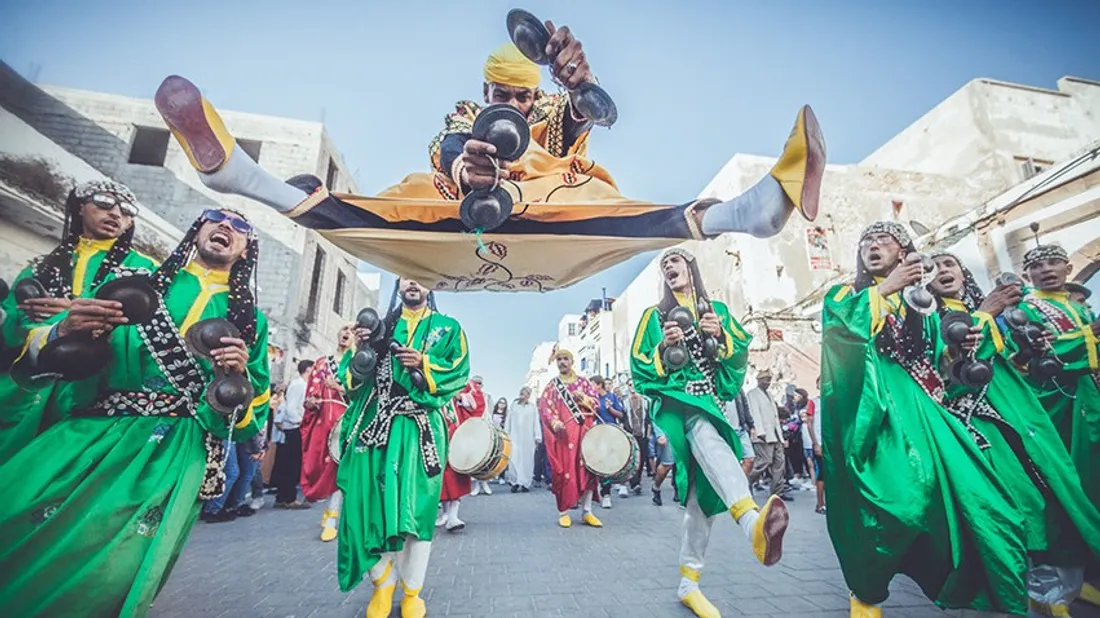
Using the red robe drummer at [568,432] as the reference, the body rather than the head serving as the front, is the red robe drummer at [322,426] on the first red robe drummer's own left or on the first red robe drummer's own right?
on the first red robe drummer's own right

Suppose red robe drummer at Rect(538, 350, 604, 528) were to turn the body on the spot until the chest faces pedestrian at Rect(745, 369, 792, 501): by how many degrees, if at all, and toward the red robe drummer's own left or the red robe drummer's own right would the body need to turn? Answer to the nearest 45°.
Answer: approximately 90° to the red robe drummer's own left

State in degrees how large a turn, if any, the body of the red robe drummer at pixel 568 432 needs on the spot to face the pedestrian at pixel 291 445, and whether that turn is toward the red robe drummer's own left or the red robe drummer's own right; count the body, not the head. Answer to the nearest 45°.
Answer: approximately 90° to the red robe drummer's own right

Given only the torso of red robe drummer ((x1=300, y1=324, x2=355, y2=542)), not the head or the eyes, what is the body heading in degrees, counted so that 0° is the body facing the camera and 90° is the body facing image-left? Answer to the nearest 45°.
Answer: approximately 315°
